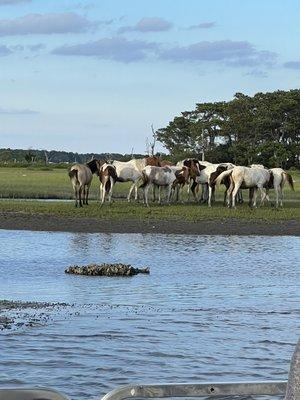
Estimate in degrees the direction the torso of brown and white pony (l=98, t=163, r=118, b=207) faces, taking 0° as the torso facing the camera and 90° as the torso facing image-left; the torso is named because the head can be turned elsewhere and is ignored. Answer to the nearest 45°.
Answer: approximately 180°

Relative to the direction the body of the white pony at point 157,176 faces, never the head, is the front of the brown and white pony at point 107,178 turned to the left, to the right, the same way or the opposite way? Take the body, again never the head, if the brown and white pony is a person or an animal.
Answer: to the right

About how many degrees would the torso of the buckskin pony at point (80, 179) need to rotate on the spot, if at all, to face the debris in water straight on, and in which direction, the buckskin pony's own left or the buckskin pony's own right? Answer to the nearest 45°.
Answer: approximately 135° to the buckskin pony's own right

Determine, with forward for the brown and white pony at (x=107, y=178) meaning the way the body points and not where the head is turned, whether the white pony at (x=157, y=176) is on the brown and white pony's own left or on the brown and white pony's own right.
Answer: on the brown and white pony's own right

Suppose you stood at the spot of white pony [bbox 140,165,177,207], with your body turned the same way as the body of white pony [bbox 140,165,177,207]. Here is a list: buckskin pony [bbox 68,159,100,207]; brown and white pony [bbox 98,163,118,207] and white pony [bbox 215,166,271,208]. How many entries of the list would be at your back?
1

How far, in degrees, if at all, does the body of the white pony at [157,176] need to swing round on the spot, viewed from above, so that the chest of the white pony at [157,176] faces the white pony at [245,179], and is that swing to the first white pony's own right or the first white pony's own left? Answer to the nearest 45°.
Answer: approximately 180°

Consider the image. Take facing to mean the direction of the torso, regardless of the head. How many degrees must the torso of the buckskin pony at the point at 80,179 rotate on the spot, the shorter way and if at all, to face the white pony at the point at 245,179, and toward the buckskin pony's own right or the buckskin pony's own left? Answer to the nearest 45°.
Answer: approximately 45° to the buckskin pony's own right

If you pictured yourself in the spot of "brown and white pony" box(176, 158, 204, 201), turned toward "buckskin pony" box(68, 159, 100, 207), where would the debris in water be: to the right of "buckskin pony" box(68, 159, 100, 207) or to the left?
left

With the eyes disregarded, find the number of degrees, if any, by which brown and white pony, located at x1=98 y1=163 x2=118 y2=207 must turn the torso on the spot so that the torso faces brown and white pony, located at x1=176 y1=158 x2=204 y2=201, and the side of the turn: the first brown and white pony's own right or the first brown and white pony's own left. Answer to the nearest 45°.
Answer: approximately 45° to the first brown and white pony's own right

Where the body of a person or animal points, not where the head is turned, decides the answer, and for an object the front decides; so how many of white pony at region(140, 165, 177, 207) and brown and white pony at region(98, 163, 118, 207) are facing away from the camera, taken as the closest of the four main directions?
1
